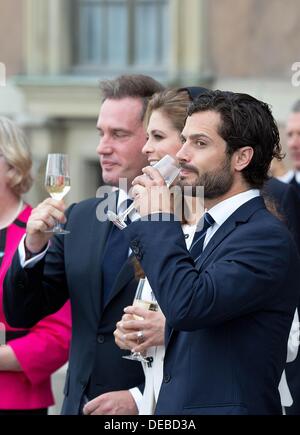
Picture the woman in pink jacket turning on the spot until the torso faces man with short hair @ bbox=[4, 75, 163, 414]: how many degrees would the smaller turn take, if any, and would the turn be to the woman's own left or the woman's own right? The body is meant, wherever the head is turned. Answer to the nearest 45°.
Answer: approximately 90° to the woman's own left

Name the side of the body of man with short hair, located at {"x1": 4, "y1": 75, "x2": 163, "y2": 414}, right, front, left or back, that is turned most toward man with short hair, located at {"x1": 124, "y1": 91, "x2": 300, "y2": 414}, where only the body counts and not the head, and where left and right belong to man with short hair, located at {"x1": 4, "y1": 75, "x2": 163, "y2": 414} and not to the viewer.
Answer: left

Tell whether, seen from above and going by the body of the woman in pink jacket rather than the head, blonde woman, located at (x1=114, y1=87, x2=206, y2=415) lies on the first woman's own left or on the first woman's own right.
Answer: on the first woman's own left

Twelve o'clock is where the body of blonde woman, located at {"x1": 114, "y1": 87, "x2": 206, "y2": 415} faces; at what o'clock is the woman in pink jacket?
The woman in pink jacket is roughly at 3 o'clock from the blonde woman.

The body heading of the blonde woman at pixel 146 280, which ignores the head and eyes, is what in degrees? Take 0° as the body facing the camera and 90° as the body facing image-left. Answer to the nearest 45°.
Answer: approximately 45°

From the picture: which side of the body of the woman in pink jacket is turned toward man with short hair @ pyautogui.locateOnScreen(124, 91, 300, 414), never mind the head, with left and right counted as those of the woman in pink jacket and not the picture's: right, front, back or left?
left

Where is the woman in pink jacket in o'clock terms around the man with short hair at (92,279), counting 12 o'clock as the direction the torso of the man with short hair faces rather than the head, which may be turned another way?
The woman in pink jacket is roughly at 3 o'clock from the man with short hair.
